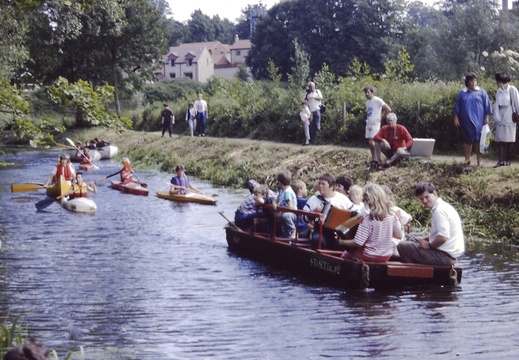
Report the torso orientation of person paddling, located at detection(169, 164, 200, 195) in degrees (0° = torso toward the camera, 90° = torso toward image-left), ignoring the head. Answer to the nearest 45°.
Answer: approximately 315°

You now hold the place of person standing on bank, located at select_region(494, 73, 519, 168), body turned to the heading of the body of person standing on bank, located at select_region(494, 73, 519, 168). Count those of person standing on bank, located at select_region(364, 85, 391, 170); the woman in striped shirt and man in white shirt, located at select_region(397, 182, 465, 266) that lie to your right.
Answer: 1

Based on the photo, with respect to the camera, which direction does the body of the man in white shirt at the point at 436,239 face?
to the viewer's left

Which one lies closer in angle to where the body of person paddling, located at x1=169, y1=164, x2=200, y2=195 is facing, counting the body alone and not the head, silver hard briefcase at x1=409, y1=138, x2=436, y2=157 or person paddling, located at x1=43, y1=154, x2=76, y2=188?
the silver hard briefcase

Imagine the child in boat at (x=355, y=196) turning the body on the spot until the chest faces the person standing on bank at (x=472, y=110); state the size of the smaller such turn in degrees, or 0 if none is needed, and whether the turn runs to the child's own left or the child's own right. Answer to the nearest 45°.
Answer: approximately 180°

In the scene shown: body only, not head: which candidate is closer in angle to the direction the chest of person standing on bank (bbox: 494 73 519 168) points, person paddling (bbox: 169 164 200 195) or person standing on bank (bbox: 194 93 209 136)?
the person paddling

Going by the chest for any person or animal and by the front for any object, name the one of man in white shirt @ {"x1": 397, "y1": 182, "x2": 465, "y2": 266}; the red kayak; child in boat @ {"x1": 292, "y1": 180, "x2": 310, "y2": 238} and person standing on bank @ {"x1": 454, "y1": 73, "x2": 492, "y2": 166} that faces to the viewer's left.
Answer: the man in white shirt

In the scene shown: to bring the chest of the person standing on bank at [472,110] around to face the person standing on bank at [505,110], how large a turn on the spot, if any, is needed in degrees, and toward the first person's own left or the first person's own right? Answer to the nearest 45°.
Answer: approximately 90° to the first person's own left

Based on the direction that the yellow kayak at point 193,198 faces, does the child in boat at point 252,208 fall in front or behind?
in front
